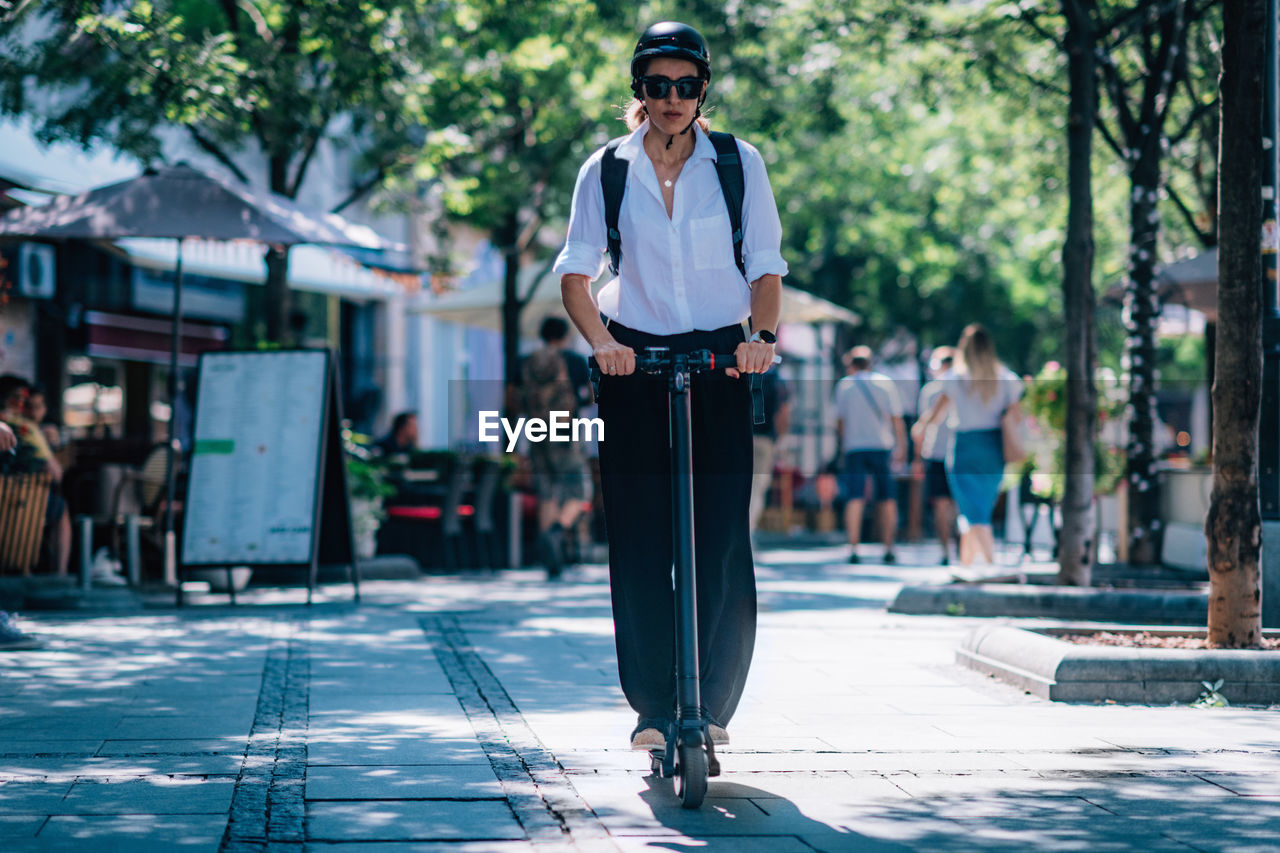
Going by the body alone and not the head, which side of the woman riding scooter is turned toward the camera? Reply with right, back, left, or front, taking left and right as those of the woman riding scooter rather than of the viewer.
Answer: front

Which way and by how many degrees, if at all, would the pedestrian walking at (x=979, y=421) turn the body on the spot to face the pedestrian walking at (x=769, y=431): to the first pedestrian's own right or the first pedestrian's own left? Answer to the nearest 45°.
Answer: approximately 45° to the first pedestrian's own left

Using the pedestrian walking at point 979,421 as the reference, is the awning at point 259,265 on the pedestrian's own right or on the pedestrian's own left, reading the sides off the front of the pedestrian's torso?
on the pedestrian's own left

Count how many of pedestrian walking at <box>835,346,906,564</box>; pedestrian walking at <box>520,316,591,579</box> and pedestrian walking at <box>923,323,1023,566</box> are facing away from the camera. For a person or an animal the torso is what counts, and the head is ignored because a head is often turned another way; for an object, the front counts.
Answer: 3

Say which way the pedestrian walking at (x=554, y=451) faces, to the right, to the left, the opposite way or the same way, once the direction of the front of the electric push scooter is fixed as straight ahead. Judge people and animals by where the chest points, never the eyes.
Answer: the opposite way

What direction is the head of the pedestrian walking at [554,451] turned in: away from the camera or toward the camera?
away from the camera

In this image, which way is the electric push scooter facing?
toward the camera

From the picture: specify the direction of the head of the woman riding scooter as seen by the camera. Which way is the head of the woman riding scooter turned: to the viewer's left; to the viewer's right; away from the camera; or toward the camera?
toward the camera

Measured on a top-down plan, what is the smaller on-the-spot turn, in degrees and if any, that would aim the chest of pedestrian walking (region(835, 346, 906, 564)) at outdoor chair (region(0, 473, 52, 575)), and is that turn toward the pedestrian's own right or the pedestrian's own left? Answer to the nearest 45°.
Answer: approximately 135° to the pedestrian's own left

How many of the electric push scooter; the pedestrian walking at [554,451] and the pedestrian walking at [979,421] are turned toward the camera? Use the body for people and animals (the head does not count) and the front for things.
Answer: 1

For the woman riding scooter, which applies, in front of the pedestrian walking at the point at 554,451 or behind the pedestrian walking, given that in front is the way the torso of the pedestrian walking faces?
behind

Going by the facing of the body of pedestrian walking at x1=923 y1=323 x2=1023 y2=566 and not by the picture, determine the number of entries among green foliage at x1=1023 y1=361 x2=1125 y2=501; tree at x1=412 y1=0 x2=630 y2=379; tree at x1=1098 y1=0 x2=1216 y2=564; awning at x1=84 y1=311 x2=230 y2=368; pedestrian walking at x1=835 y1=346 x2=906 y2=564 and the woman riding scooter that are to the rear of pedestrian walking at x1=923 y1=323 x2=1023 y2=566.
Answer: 1

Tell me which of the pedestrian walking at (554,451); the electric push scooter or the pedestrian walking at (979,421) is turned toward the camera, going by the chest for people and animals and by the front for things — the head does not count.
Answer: the electric push scooter

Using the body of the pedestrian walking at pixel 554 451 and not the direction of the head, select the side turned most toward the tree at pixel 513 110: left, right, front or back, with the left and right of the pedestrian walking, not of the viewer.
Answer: front

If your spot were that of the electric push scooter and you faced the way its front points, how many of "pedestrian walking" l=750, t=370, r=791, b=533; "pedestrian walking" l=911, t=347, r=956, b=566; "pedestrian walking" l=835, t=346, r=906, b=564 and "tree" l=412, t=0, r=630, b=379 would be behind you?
4

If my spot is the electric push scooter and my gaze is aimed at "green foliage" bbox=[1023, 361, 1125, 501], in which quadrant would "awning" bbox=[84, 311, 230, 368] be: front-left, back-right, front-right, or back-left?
front-left

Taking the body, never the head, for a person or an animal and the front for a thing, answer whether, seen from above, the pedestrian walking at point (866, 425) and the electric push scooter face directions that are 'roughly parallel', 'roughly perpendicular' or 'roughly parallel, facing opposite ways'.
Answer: roughly parallel, facing opposite ways

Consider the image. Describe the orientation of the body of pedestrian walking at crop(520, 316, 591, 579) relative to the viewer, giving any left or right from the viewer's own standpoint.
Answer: facing away from the viewer

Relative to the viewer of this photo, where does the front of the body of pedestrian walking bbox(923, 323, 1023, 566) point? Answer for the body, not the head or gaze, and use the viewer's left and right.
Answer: facing away from the viewer

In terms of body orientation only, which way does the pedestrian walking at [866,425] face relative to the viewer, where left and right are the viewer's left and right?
facing away from the viewer
